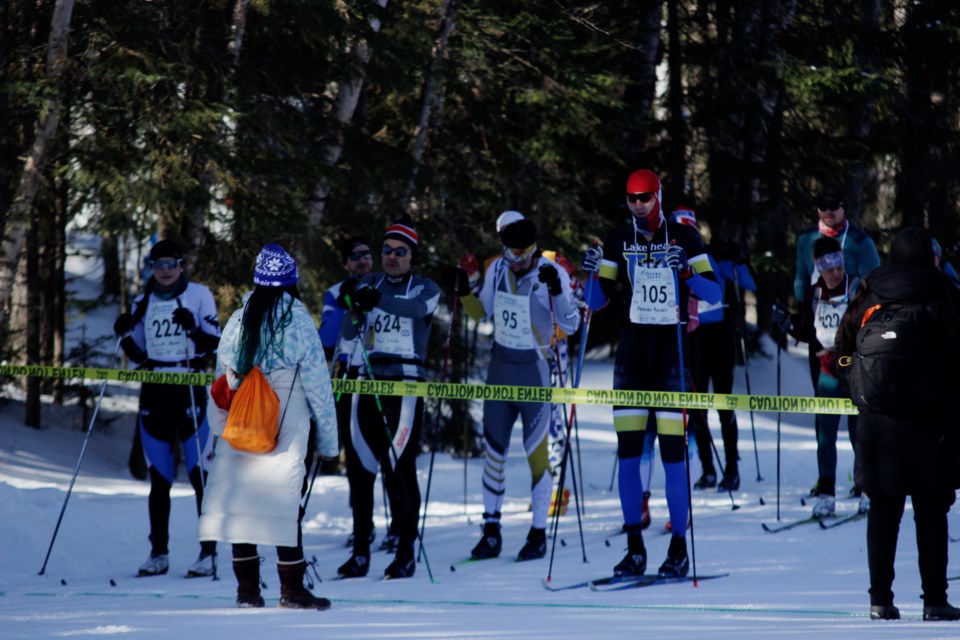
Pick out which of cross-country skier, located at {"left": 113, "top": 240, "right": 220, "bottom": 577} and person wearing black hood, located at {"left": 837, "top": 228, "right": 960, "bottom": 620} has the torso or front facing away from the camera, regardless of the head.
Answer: the person wearing black hood

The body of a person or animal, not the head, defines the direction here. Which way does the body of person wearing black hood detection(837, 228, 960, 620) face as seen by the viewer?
away from the camera

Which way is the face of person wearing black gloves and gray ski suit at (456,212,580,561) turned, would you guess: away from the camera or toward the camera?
toward the camera

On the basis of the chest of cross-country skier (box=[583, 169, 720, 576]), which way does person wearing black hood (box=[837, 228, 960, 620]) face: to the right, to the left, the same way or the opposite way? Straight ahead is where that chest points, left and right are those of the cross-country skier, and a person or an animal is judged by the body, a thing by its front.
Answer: the opposite way

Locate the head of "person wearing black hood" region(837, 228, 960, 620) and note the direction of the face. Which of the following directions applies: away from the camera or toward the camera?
away from the camera

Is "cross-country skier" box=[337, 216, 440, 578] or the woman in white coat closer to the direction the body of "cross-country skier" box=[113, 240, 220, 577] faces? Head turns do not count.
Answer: the woman in white coat

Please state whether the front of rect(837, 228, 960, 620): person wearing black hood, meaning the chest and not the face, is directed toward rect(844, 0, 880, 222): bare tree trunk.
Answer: yes

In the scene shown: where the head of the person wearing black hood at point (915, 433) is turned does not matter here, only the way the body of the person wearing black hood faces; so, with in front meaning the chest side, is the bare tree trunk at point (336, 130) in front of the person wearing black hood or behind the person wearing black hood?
in front

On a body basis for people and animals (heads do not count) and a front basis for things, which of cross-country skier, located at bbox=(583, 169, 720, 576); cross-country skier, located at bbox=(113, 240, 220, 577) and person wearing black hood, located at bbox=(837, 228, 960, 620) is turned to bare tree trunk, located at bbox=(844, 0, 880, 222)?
the person wearing black hood

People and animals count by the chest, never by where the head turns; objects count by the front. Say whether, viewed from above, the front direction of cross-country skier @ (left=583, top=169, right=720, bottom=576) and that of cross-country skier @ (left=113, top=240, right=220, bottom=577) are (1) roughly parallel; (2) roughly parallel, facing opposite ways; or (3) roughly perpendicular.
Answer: roughly parallel

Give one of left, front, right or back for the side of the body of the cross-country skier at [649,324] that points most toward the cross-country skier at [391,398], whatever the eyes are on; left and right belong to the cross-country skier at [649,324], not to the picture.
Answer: right

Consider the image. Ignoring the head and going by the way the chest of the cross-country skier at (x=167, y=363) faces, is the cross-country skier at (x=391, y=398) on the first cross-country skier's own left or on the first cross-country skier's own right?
on the first cross-country skier's own left

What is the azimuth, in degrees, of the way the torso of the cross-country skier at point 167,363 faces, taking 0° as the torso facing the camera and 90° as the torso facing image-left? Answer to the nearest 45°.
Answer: approximately 0°

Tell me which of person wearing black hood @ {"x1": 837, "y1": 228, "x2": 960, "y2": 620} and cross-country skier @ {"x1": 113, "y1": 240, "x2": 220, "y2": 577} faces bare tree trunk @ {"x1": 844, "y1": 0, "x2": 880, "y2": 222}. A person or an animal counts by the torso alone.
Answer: the person wearing black hood

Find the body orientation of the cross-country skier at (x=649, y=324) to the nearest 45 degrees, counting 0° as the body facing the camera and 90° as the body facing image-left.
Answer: approximately 0°

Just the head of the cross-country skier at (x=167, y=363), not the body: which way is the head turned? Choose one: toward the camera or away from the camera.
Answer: toward the camera

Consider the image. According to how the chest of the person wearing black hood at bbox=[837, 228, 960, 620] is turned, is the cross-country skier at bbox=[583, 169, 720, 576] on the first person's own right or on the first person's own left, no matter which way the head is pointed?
on the first person's own left
